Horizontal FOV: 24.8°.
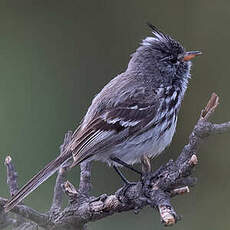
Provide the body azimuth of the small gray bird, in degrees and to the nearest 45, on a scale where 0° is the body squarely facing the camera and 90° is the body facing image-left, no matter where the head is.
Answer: approximately 270°
